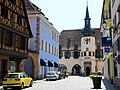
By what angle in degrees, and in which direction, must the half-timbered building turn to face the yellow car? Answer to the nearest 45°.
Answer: approximately 45° to its right

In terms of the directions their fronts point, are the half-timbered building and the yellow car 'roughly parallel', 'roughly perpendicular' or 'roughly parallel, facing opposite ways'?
roughly perpendicular

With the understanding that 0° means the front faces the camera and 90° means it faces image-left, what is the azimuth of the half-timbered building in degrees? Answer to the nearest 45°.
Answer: approximately 315°
